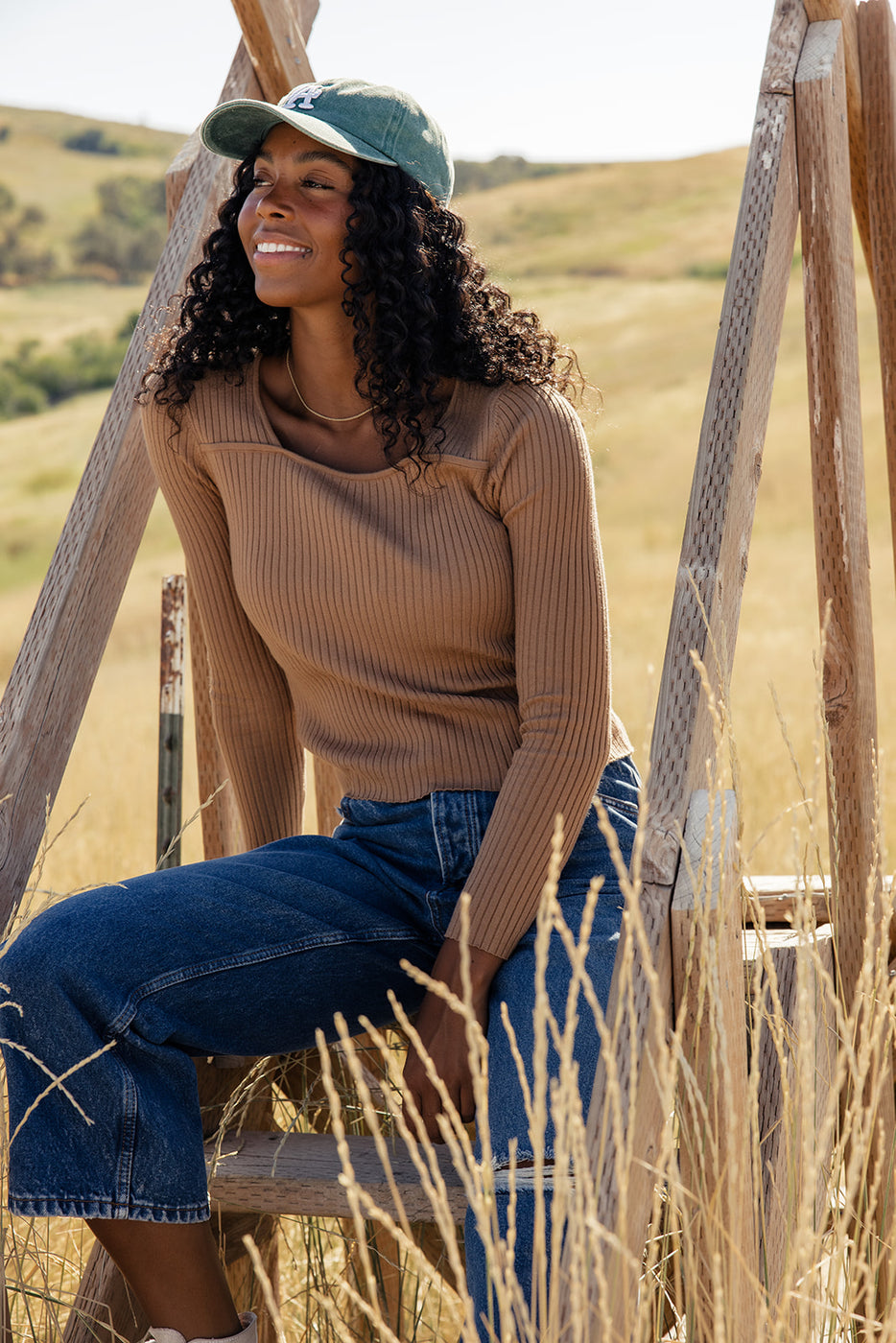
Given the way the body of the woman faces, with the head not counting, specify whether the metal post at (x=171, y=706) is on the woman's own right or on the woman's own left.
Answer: on the woman's own right

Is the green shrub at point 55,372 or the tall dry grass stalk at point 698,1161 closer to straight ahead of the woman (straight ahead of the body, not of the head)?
the tall dry grass stalk

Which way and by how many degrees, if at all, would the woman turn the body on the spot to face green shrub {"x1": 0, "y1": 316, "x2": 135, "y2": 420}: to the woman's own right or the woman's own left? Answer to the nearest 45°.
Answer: approximately 135° to the woman's own right

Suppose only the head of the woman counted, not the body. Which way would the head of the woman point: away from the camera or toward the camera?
toward the camera

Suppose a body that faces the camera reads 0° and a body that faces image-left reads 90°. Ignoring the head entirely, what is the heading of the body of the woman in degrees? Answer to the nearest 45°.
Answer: approximately 45°
